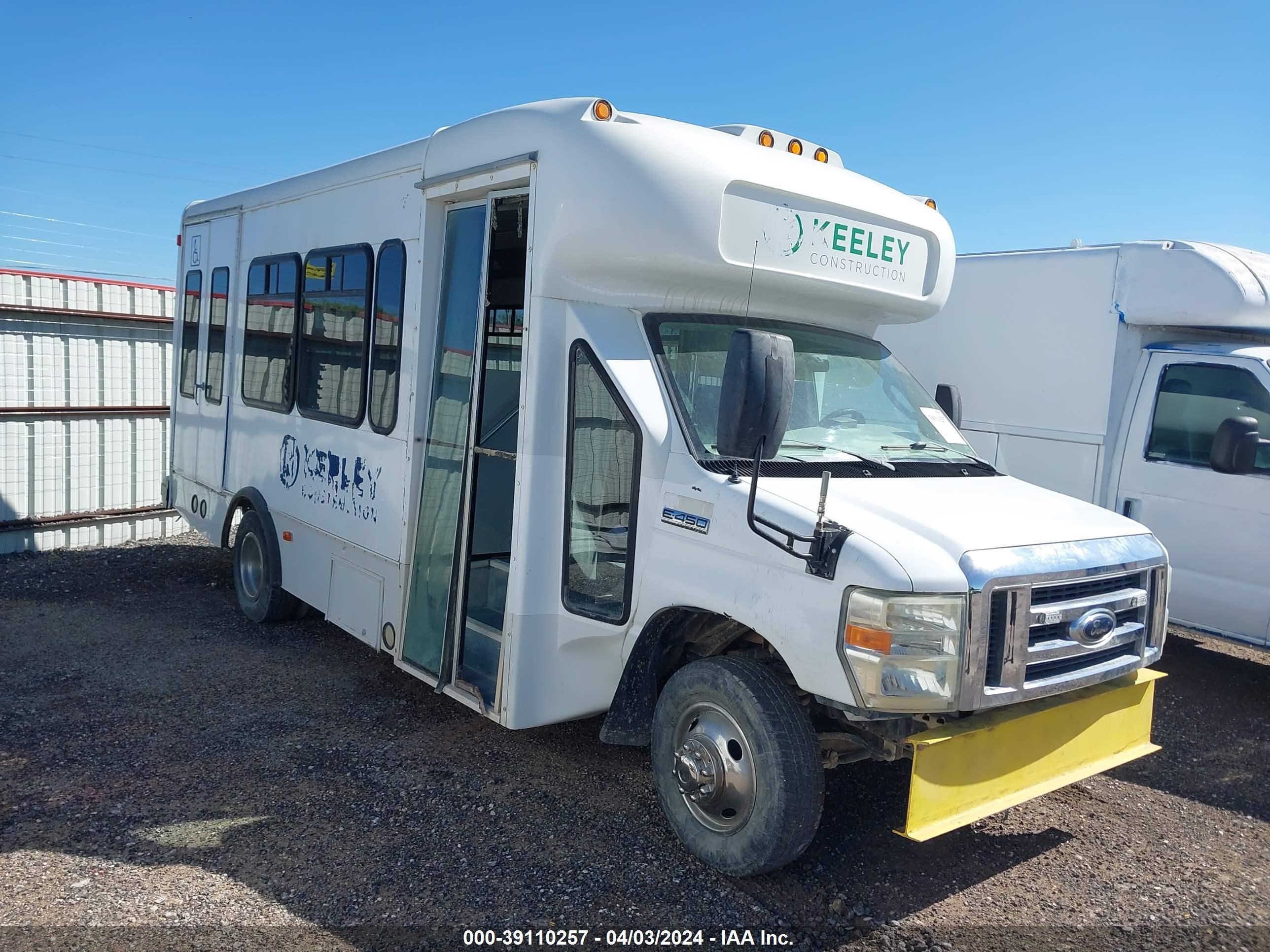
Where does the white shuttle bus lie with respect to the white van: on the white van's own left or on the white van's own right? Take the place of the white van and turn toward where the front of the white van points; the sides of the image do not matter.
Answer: on the white van's own right

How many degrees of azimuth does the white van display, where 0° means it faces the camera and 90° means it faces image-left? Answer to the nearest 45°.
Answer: approximately 315°

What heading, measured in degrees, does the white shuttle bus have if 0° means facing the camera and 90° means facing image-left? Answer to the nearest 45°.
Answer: approximately 315°

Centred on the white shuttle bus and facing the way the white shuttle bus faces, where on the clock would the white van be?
The white van is roughly at 9 o'clock from the white shuttle bus.
